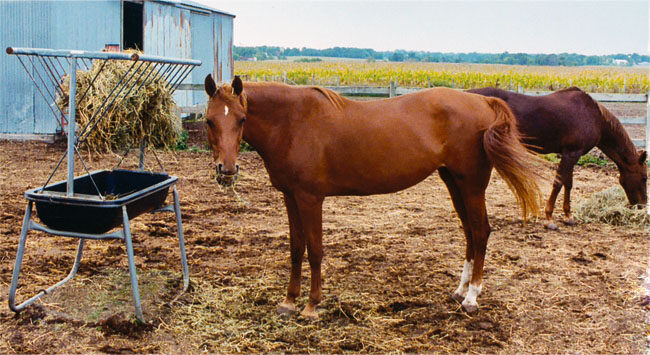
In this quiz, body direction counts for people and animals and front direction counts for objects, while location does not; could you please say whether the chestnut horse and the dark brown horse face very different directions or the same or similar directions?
very different directions

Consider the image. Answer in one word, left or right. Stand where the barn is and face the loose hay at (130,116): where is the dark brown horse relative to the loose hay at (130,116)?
left

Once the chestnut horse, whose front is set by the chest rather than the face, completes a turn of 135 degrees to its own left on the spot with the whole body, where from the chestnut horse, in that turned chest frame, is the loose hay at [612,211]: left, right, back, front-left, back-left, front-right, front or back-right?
left

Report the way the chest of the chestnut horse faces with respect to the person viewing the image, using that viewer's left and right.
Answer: facing to the left of the viewer

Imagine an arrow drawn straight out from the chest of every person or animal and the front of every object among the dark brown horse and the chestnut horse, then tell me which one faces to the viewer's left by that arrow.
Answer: the chestnut horse

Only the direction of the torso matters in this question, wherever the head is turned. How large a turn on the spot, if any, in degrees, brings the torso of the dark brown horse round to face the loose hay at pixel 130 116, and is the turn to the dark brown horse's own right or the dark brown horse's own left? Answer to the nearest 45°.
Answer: approximately 135° to the dark brown horse's own right

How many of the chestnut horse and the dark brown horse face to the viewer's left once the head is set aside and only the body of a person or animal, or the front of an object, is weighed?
1

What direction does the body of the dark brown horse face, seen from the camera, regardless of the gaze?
to the viewer's right

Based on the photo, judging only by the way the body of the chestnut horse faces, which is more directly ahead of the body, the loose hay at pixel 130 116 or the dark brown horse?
the loose hay

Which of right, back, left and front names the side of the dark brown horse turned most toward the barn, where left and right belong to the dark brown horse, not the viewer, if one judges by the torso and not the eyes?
back

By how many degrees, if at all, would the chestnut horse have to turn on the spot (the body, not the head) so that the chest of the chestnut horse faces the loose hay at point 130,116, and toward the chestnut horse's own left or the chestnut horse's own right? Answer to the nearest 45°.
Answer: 0° — it already faces it
